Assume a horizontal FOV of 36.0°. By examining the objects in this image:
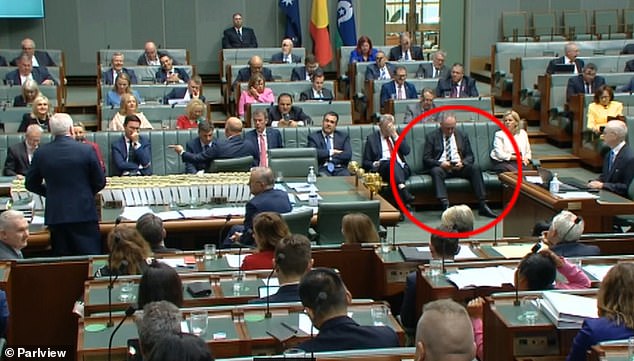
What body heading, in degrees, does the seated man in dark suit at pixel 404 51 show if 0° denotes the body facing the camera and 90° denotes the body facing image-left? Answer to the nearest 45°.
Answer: approximately 0°

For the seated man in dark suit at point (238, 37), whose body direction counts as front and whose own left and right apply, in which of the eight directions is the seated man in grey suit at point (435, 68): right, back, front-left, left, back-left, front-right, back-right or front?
front-left

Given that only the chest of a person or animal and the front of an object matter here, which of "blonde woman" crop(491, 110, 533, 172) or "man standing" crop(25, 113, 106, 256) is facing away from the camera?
the man standing

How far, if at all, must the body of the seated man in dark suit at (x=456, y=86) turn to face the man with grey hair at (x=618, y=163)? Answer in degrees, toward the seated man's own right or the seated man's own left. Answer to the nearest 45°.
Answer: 0° — they already face them

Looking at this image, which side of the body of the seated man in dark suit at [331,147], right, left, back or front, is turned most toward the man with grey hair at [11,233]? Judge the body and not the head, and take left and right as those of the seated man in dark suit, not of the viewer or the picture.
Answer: front

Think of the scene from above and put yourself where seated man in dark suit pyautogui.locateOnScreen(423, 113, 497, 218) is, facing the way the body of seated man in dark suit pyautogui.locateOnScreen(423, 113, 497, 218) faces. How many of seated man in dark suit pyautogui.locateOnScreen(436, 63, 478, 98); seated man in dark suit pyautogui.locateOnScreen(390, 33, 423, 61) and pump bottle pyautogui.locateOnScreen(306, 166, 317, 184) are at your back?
2

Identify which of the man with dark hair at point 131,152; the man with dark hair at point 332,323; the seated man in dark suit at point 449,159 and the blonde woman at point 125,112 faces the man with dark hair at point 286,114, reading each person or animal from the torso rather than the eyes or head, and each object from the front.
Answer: the man with dark hair at point 332,323

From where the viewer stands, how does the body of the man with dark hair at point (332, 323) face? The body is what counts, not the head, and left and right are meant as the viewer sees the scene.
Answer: facing away from the viewer

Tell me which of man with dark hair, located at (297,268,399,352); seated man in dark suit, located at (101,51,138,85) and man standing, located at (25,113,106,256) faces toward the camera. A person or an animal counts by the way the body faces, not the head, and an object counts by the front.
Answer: the seated man in dark suit

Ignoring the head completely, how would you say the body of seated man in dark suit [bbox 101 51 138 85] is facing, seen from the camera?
toward the camera

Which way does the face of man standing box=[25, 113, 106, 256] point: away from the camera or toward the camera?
away from the camera

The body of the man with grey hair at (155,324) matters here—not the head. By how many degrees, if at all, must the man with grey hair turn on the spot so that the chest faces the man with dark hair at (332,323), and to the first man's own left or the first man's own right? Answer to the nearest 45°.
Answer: approximately 45° to the first man's own right

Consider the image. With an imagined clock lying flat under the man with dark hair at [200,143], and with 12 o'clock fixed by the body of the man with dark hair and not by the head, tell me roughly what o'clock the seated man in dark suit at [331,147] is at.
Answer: The seated man in dark suit is roughly at 10 o'clock from the man with dark hair.

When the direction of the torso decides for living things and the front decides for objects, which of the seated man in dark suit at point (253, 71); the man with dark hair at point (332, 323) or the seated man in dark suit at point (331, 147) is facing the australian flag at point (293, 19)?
the man with dark hair

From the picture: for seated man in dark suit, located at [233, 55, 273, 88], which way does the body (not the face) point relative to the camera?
toward the camera

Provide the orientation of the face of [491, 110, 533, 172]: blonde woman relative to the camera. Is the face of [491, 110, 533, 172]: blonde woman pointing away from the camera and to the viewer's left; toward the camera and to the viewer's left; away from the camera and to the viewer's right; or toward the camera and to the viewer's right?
toward the camera and to the viewer's left

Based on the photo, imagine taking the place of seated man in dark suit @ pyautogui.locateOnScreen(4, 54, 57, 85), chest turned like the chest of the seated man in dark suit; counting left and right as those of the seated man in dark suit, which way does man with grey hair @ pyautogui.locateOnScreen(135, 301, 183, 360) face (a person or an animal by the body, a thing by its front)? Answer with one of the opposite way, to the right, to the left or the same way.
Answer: the opposite way

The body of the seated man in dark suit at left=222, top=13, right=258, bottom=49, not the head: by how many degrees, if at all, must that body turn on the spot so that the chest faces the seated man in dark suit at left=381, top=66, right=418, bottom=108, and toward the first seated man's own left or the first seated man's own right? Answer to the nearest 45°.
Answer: approximately 45° to the first seated man's own left

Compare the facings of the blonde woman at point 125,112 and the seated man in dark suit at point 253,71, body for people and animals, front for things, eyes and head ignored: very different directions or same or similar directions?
same or similar directions
